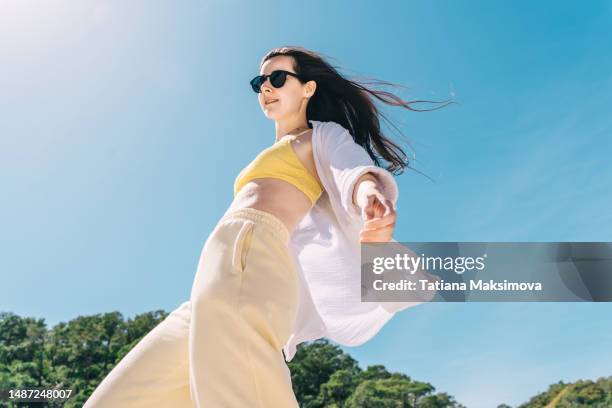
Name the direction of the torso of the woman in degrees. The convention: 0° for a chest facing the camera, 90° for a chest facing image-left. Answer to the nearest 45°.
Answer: approximately 45°
